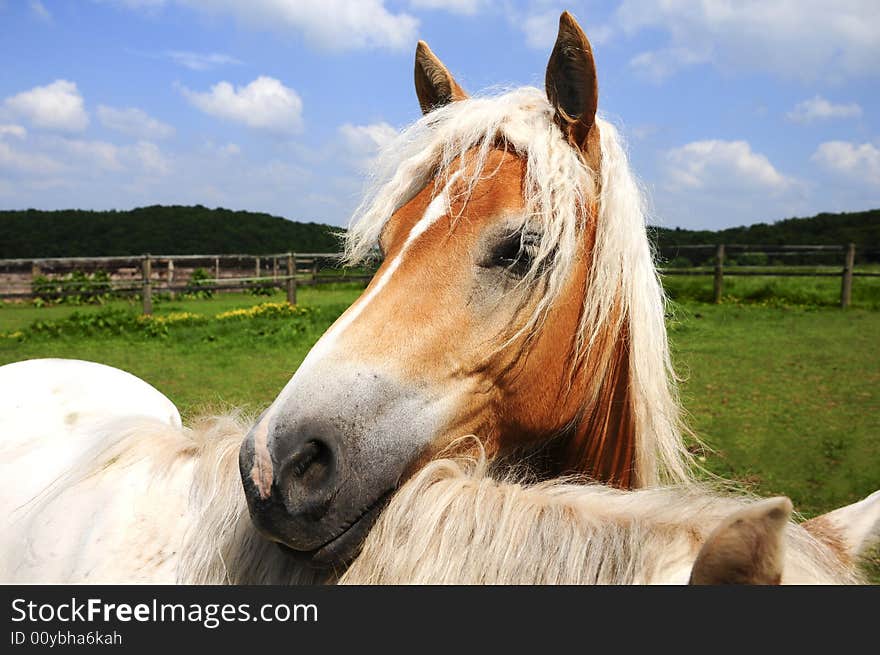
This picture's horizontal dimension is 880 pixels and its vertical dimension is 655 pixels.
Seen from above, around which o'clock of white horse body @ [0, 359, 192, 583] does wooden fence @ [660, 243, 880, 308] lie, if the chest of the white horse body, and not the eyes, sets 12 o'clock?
The wooden fence is roughly at 11 o'clock from the white horse body.

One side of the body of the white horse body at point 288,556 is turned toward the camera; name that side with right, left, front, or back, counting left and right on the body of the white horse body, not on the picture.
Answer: right

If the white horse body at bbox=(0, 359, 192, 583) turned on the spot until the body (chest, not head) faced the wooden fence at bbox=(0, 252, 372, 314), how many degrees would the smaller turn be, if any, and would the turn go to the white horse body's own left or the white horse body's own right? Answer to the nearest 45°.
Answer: approximately 90° to the white horse body's own left

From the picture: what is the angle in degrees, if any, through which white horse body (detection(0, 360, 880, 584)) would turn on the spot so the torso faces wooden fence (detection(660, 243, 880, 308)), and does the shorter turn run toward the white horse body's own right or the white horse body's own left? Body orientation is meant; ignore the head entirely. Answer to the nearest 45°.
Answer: approximately 45° to the white horse body's own left

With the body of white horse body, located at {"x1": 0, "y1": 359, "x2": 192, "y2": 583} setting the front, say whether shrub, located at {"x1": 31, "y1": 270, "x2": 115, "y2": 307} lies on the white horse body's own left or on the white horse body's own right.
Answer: on the white horse body's own left

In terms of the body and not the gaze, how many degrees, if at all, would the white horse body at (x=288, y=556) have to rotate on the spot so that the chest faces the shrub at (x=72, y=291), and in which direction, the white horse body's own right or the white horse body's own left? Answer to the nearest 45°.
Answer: approximately 135° to the white horse body's own left
